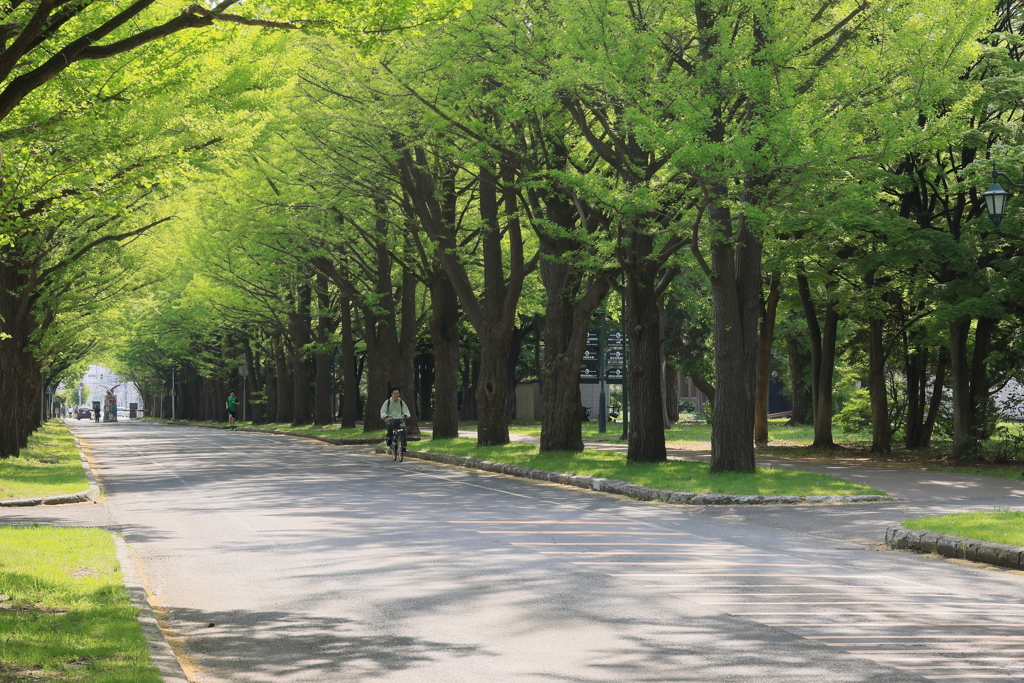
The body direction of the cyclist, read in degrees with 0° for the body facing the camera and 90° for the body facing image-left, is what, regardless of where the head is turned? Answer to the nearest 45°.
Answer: approximately 0°

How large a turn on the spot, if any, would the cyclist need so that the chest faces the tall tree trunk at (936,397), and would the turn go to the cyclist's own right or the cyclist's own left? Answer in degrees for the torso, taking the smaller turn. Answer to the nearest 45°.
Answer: approximately 90° to the cyclist's own left

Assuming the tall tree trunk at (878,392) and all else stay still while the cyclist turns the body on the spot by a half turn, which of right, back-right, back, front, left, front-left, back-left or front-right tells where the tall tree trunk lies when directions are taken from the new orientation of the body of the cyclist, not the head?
right

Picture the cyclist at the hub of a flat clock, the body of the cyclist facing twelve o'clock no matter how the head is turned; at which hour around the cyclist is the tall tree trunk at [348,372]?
The tall tree trunk is roughly at 6 o'clock from the cyclist.

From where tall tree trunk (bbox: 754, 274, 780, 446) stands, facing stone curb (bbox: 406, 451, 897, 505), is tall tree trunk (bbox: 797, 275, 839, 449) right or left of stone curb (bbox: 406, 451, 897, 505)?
left

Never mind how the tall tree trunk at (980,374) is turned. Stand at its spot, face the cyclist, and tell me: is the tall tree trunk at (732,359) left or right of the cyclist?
left

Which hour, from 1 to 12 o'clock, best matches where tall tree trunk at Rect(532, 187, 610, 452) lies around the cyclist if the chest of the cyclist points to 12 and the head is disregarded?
The tall tree trunk is roughly at 10 o'clock from the cyclist.

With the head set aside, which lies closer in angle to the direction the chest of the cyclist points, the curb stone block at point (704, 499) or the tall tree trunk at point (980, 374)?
the curb stone block

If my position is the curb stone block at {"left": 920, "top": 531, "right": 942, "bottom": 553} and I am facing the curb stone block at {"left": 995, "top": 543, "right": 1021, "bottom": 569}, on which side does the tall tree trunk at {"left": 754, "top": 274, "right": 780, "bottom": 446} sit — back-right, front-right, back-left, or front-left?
back-left

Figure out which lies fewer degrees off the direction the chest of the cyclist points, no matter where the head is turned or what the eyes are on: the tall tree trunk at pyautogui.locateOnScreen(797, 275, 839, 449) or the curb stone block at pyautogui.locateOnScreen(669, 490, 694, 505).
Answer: the curb stone block

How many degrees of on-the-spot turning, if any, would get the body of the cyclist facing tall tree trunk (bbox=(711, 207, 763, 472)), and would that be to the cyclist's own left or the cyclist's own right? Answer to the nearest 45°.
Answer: approximately 45° to the cyclist's own left

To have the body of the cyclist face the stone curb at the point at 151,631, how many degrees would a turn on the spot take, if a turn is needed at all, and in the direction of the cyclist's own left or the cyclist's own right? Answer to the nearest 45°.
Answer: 0° — they already face it
